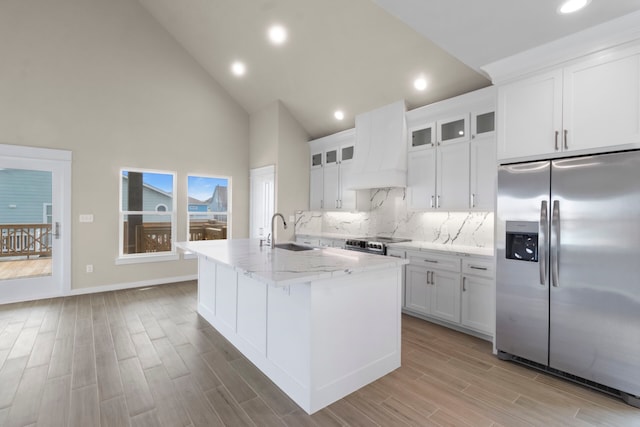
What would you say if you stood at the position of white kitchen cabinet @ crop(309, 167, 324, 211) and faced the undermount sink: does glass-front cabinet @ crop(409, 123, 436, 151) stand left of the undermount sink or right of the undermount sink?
left

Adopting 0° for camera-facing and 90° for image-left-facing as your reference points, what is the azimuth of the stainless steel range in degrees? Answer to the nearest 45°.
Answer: approximately 45°

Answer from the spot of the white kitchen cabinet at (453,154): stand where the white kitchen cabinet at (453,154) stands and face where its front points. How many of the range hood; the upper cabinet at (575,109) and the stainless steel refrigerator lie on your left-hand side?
2

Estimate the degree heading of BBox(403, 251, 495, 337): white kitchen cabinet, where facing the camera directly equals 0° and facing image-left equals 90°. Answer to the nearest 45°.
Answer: approximately 45°

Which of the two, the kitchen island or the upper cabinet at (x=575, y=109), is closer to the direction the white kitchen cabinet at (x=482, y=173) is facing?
the kitchen island

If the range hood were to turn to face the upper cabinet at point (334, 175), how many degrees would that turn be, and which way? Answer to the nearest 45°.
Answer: approximately 90° to its right

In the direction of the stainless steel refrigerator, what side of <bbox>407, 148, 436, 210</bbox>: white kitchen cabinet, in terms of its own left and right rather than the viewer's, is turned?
left

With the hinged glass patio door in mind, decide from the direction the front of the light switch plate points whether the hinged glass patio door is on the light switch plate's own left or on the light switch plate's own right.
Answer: on the light switch plate's own right
